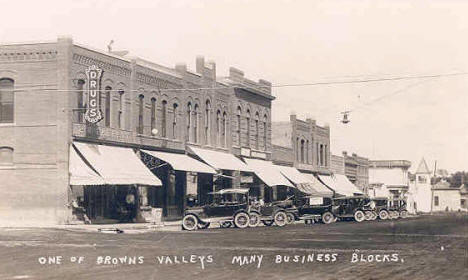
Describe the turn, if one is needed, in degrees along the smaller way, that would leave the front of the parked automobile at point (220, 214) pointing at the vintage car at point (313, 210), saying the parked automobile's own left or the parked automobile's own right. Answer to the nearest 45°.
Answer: approximately 135° to the parked automobile's own right

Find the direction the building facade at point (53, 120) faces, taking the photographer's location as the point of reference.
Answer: facing the viewer and to the right of the viewer

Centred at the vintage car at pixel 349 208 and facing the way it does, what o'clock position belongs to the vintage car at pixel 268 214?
the vintage car at pixel 268 214 is roughly at 10 o'clock from the vintage car at pixel 349 208.

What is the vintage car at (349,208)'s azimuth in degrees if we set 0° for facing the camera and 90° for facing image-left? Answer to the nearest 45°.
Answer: approximately 90°

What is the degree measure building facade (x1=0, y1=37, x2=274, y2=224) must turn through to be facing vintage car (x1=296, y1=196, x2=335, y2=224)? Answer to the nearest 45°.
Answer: approximately 45° to its left

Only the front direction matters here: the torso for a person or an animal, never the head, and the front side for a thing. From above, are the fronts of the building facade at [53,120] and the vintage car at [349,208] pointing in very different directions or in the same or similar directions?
very different directions

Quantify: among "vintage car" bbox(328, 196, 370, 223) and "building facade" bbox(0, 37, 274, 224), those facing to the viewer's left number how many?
1

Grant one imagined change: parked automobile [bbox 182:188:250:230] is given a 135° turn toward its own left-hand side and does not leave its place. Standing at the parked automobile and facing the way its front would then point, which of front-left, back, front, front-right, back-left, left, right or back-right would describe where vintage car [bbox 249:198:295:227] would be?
left

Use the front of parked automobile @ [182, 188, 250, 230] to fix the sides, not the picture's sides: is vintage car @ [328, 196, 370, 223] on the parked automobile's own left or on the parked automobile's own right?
on the parked automobile's own right

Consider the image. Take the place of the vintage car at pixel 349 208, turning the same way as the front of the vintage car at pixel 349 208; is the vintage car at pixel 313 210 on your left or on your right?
on your left

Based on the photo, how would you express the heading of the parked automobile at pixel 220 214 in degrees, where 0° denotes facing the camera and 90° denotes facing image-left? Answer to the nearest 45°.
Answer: approximately 90°
